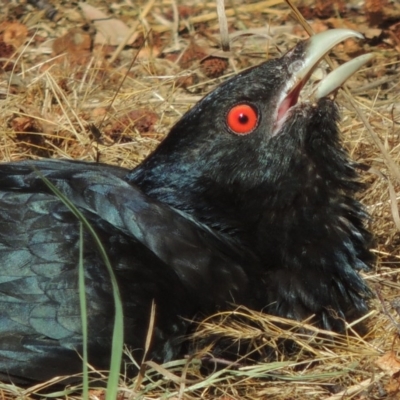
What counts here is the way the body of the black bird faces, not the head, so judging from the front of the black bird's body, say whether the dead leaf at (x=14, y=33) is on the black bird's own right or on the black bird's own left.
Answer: on the black bird's own left

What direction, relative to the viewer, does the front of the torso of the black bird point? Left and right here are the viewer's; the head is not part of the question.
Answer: facing to the right of the viewer
